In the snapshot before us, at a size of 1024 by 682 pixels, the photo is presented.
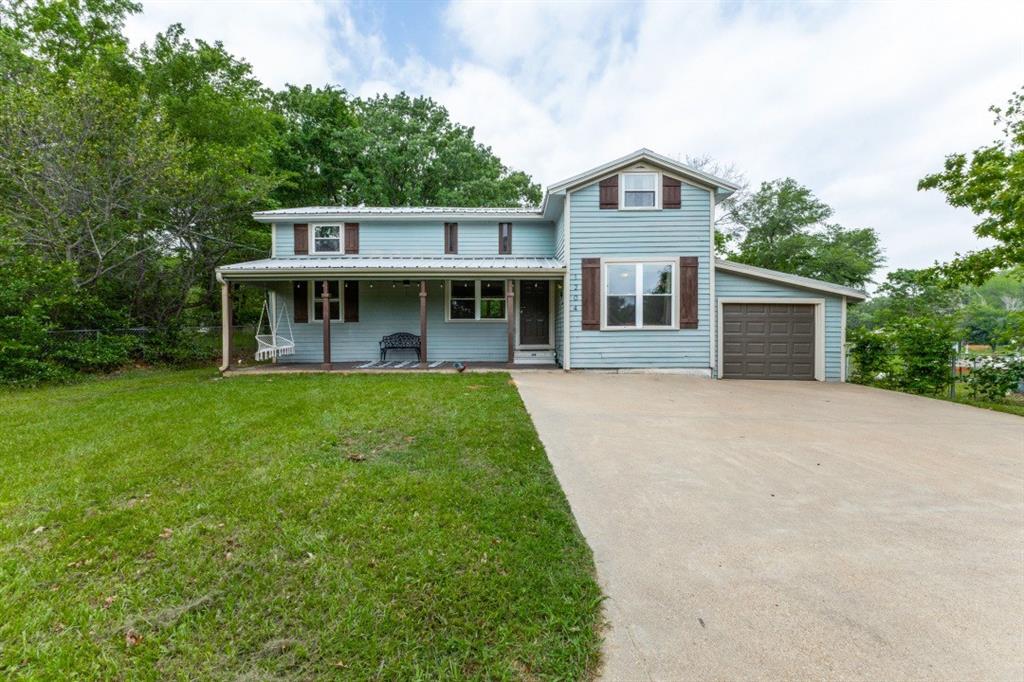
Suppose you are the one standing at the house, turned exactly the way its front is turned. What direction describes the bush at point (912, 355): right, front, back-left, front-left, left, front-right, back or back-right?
left

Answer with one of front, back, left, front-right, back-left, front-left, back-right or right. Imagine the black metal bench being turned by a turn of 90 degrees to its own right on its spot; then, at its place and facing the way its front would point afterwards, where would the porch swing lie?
front

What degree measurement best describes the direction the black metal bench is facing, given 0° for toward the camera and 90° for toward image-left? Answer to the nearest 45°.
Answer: approximately 0°

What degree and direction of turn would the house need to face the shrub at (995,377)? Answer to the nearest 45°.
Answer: approximately 90° to its left

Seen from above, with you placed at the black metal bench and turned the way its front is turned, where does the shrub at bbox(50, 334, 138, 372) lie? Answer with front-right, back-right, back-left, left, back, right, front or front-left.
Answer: right

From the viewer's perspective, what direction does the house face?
toward the camera

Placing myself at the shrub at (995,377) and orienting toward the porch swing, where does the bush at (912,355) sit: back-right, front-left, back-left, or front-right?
front-right

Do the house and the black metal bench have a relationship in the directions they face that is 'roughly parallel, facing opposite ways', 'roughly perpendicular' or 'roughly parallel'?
roughly parallel

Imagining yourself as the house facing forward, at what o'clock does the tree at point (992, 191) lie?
The tree is roughly at 9 o'clock from the house.

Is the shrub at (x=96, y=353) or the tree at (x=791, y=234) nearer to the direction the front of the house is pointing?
the shrub

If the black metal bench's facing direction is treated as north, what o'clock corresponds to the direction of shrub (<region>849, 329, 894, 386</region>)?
The shrub is roughly at 10 o'clock from the black metal bench.

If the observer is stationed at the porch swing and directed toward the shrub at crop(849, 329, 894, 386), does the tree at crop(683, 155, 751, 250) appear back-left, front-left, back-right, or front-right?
front-left

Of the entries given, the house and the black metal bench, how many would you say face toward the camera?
2

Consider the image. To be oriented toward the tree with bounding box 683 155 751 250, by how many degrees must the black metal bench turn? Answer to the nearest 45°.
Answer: approximately 135° to its left

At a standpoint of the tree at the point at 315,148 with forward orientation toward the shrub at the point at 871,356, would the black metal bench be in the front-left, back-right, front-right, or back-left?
front-right
